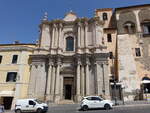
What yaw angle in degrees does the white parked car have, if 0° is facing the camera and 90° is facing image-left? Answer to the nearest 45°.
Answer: approximately 270°

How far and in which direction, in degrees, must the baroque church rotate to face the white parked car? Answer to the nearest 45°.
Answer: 0° — it already faces it

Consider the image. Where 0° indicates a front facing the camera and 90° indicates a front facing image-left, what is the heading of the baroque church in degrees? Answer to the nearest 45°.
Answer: approximately 0°

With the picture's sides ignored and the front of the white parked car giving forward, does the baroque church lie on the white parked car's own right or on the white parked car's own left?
on the white parked car's own left

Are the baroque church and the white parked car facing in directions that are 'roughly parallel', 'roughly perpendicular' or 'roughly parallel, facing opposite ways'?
roughly perpendicular

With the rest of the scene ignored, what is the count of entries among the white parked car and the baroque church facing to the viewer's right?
1
